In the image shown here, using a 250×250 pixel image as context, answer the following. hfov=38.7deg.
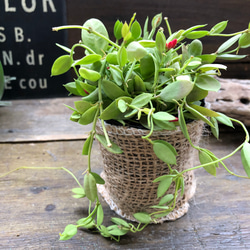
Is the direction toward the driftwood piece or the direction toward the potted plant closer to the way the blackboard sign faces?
the potted plant

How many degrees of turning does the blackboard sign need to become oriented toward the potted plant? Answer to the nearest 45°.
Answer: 0° — it already faces it

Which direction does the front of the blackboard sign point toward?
toward the camera

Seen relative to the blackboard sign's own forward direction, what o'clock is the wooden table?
The wooden table is roughly at 12 o'clock from the blackboard sign.

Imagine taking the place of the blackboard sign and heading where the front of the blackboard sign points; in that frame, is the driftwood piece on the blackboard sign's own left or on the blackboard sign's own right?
on the blackboard sign's own left

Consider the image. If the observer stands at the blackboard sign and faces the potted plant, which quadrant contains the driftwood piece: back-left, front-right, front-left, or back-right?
front-left
